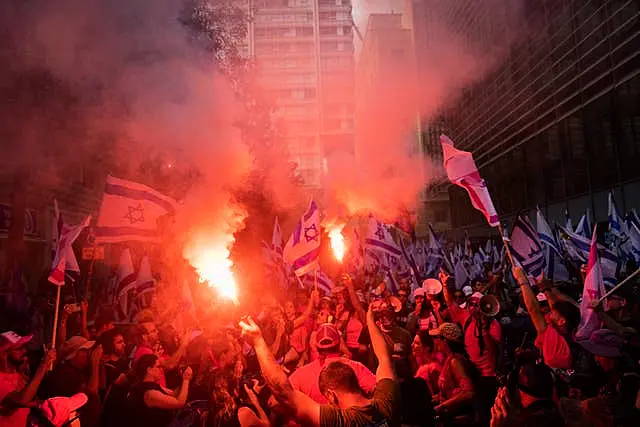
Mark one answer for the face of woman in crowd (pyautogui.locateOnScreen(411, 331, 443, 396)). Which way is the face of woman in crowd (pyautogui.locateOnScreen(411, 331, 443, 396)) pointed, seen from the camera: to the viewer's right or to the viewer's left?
to the viewer's left

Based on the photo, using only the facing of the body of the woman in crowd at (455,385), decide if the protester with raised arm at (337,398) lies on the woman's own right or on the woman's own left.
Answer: on the woman's own left

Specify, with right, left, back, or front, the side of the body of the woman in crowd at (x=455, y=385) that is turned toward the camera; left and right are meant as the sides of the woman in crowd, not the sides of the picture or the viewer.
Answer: left

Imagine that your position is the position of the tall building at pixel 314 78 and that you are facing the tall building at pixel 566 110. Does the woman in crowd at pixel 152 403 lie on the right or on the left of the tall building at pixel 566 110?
right

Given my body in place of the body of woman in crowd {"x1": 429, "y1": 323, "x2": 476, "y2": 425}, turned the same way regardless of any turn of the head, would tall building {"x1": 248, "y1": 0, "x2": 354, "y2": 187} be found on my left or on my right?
on my right

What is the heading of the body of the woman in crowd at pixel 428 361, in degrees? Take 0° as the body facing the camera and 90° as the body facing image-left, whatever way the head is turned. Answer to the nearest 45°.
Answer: approximately 45°

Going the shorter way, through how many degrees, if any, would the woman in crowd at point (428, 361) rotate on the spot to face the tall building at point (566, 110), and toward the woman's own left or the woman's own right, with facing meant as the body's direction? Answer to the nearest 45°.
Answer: approximately 135° to the woman's own right

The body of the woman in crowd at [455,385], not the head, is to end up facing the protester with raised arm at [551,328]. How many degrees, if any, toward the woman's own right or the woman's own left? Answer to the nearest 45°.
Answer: approximately 135° to the woman's own right
